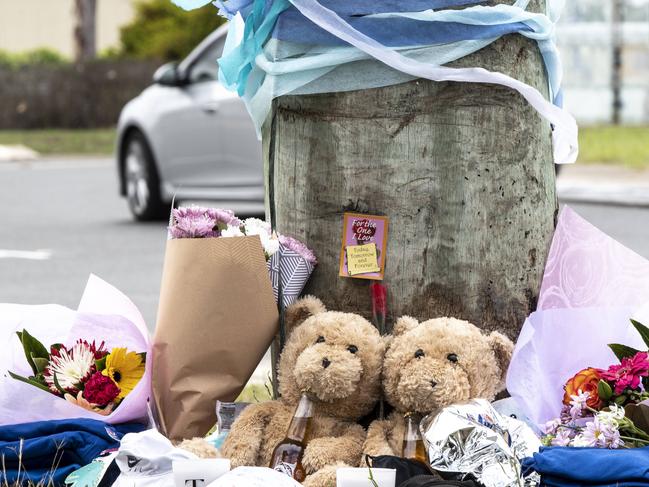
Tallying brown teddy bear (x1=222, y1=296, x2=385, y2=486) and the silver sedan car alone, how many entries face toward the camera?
1

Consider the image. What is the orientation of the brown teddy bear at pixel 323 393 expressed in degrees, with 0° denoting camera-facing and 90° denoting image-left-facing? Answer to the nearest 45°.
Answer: approximately 0°

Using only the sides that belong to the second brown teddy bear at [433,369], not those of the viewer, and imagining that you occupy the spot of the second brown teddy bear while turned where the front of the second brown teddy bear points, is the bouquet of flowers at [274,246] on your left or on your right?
on your right

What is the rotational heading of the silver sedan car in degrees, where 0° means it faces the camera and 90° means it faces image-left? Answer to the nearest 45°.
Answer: approximately 135°

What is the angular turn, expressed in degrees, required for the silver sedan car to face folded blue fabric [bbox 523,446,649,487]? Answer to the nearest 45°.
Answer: approximately 135° to its left

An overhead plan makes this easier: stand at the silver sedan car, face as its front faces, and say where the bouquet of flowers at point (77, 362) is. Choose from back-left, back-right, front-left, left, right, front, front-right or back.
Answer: back-left

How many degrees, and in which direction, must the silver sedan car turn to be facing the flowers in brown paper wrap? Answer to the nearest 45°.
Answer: approximately 135° to its left

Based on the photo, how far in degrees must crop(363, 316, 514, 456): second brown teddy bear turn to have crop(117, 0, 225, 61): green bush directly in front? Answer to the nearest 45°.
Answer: approximately 135° to its right

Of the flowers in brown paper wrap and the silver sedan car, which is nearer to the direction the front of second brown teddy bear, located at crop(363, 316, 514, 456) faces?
the flowers in brown paper wrap
